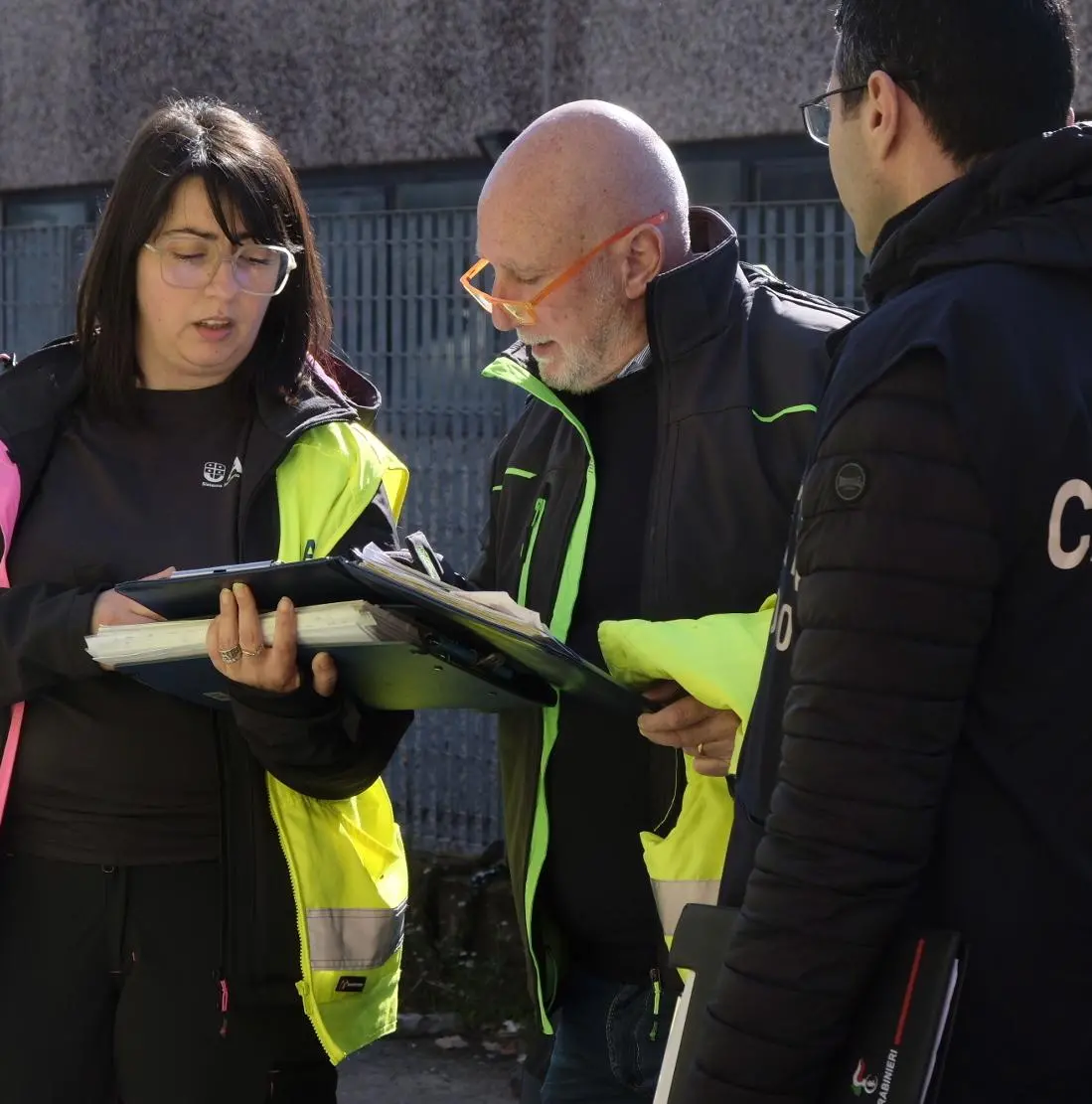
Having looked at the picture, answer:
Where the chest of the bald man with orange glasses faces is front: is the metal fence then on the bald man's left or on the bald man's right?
on the bald man's right

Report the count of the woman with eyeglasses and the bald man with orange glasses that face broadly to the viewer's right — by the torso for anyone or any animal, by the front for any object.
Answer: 0

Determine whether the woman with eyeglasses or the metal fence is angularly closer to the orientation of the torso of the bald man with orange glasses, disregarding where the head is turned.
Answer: the woman with eyeglasses

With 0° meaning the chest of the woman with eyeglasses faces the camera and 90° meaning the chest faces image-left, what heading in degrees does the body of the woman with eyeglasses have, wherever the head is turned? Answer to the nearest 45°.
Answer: approximately 0°

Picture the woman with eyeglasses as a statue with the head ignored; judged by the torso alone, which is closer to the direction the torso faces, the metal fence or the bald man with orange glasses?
the bald man with orange glasses

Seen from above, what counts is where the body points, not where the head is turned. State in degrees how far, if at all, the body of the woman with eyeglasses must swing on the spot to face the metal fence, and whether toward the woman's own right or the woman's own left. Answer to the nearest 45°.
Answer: approximately 180°

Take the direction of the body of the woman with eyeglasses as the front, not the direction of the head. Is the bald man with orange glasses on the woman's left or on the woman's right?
on the woman's left

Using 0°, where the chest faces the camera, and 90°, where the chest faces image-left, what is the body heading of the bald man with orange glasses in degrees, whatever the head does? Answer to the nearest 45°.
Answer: approximately 45°

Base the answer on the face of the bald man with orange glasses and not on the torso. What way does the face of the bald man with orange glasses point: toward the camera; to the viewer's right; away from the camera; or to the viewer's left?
to the viewer's left
